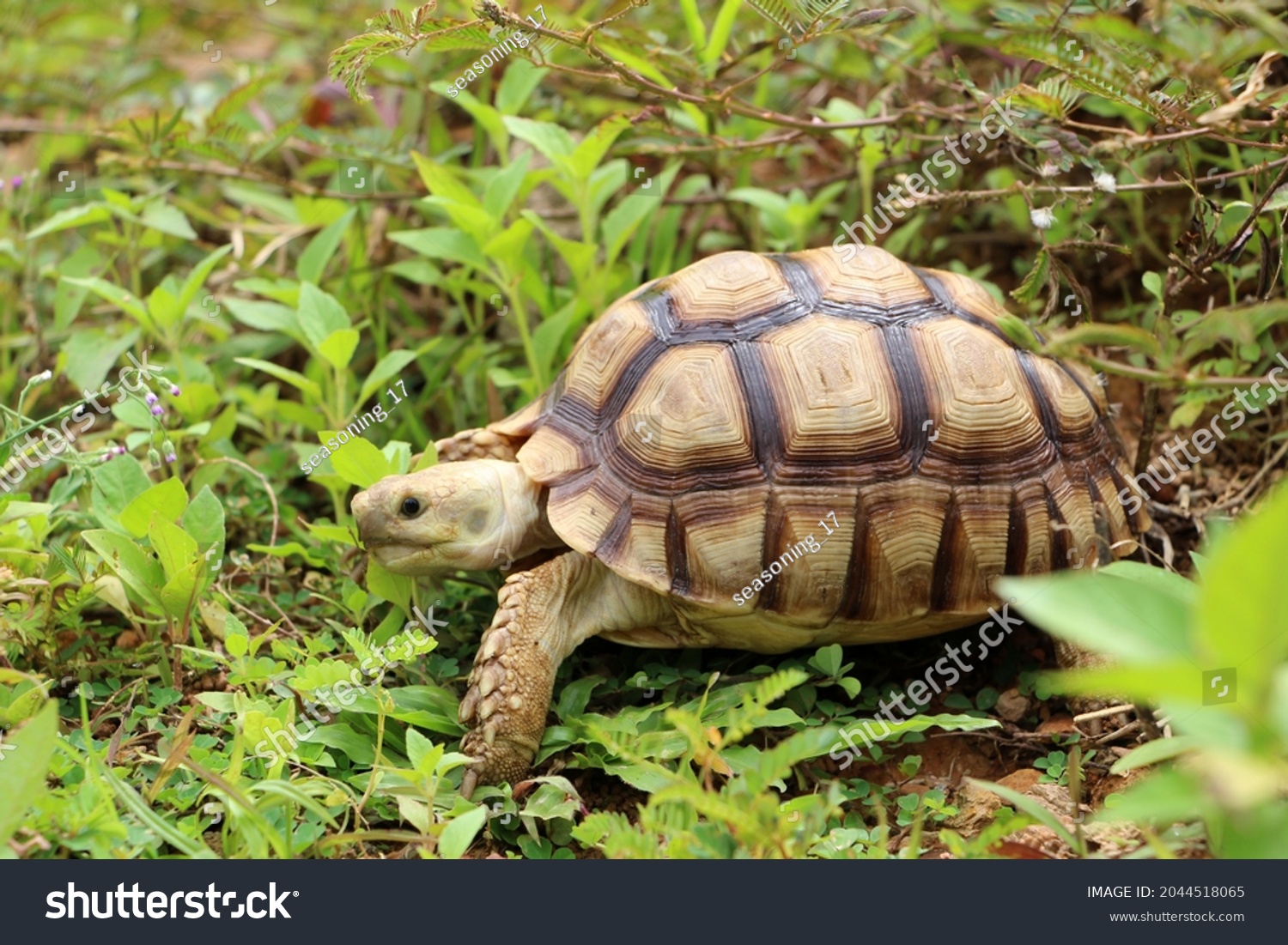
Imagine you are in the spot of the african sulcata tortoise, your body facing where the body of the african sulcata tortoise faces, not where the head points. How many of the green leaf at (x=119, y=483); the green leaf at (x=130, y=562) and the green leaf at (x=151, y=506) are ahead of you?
3

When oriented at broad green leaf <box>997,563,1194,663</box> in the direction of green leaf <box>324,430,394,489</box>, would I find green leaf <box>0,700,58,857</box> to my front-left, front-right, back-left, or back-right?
front-left

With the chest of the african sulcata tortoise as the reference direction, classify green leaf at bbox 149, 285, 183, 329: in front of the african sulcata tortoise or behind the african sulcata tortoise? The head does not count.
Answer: in front

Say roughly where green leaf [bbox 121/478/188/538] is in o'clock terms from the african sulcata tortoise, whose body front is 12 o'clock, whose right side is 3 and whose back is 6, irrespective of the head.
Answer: The green leaf is roughly at 12 o'clock from the african sulcata tortoise.

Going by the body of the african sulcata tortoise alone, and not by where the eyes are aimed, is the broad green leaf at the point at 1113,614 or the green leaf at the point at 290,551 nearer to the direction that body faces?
the green leaf

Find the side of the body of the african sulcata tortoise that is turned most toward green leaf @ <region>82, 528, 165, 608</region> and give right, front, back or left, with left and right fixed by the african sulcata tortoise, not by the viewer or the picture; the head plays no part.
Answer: front

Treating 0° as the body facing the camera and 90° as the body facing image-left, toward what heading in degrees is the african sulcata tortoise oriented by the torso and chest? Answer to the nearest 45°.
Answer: approximately 90°
